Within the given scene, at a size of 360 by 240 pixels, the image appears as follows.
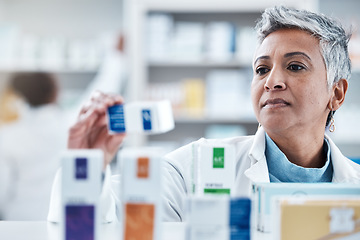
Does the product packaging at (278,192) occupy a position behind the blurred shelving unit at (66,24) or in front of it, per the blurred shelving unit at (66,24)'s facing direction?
in front

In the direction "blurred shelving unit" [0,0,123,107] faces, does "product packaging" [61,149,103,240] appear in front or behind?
in front

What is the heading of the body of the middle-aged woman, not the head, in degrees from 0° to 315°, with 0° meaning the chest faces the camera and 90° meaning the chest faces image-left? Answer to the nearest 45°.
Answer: approximately 45°

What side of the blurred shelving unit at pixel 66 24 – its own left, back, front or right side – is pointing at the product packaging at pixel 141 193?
front

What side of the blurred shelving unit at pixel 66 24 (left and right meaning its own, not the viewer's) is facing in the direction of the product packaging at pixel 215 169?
front

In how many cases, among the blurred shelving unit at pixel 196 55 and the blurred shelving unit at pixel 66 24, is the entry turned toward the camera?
2

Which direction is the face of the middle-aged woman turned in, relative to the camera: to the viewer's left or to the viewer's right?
to the viewer's left

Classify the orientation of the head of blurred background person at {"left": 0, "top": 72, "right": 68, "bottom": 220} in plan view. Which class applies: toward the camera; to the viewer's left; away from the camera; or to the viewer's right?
away from the camera

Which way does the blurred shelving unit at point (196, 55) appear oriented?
toward the camera

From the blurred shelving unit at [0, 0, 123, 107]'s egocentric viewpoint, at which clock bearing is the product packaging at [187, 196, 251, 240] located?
The product packaging is roughly at 12 o'clock from the blurred shelving unit.

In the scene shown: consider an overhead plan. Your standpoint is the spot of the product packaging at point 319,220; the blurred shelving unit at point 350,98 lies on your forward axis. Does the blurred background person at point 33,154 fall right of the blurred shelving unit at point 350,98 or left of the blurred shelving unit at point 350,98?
left

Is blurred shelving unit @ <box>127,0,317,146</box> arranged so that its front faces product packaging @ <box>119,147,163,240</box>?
yes

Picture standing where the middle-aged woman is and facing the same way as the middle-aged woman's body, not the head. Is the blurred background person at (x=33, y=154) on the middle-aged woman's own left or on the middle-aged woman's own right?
on the middle-aged woman's own right
